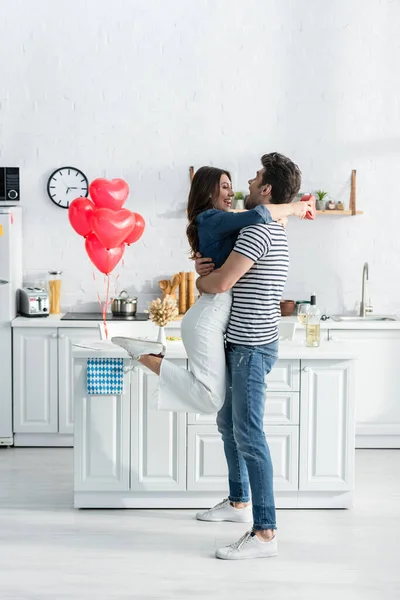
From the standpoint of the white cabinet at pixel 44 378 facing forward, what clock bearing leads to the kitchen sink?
The kitchen sink is roughly at 9 o'clock from the white cabinet.

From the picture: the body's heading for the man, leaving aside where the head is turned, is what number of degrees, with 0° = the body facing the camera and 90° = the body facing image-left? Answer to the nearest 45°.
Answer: approximately 90°

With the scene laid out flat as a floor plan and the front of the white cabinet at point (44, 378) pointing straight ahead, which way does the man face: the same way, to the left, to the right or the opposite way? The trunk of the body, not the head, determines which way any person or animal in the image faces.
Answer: to the right

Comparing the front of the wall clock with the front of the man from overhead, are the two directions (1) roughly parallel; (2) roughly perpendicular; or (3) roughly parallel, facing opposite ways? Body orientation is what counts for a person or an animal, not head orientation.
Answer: roughly perpendicular

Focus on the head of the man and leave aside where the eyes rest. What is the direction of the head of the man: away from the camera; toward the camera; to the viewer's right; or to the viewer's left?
to the viewer's left

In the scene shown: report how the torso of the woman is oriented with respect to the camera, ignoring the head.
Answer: to the viewer's right

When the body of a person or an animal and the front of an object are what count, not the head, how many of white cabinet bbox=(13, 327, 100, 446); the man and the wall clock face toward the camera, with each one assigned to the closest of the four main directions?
2

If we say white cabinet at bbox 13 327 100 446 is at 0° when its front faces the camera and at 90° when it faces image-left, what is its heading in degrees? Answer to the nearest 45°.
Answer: approximately 0°

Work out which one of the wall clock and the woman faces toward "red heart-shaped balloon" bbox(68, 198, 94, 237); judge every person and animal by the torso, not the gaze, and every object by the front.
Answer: the wall clock

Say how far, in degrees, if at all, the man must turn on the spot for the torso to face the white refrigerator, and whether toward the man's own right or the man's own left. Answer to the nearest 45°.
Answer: approximately 45° to the man's own right

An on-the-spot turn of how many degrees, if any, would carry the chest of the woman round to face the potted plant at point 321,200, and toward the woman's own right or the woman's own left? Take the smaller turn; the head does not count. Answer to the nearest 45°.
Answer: approximately 90° to the woman's own left
